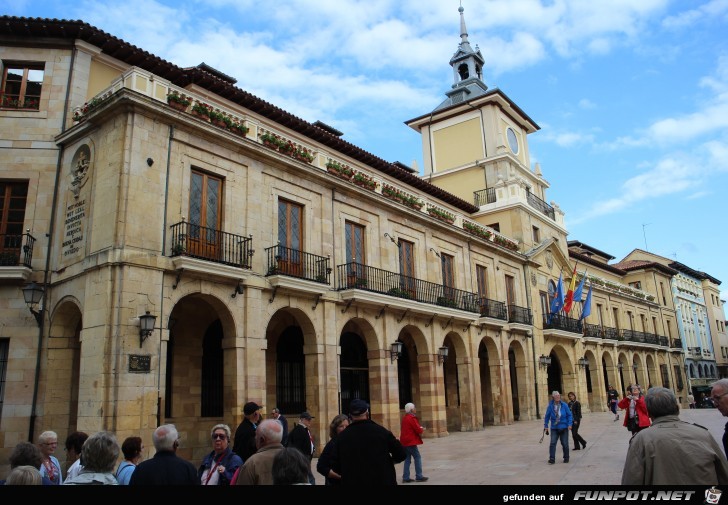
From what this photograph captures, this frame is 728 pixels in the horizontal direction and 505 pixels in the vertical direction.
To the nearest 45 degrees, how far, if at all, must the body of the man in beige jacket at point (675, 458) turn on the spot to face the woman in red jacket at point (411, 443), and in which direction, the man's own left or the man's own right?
approximately 45° to the man's own left

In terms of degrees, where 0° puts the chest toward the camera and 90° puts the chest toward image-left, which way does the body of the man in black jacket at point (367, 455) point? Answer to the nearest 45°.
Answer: approximately 180°

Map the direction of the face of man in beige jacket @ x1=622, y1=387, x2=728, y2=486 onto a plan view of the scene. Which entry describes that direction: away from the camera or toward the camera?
away from the camera

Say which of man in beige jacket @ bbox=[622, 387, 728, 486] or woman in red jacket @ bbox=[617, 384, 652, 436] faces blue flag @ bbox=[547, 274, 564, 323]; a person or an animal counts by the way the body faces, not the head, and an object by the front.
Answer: the man in beige jacket

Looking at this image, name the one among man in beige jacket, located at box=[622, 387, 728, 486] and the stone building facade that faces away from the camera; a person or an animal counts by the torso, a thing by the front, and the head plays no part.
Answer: the man in beige jacket

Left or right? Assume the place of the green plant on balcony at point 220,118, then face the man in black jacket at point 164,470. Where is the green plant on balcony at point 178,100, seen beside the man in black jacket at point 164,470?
right

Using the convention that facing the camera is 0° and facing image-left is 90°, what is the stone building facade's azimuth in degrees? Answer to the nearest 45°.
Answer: approximately 315°

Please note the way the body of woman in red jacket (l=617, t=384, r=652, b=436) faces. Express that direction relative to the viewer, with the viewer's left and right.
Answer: facing the viewer and to the left of the viewer

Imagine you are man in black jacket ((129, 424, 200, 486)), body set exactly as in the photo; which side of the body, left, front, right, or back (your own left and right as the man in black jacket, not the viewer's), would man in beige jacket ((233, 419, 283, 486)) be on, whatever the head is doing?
right

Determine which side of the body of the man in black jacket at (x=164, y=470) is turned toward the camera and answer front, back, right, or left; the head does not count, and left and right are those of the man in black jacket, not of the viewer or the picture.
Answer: back

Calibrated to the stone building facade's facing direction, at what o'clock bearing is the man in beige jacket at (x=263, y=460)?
The man in beige jacket is roughly at 1 o'clock from the stone building facade.

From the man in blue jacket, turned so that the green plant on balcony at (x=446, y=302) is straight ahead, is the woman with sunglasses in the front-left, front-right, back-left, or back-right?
back-left

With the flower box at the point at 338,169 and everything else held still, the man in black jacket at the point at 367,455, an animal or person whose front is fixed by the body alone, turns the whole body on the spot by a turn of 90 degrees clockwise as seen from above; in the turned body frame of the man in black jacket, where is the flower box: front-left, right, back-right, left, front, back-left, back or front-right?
left

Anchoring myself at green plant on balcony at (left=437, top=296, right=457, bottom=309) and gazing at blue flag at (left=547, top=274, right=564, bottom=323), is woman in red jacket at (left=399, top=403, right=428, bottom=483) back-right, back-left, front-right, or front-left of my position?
back-right

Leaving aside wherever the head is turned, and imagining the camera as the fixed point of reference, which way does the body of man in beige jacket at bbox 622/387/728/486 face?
away from the camera

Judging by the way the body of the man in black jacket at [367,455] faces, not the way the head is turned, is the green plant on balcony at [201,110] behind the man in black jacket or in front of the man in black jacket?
in front
